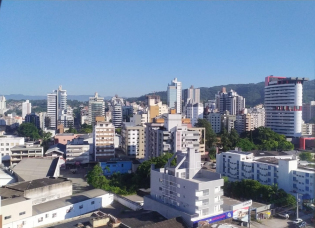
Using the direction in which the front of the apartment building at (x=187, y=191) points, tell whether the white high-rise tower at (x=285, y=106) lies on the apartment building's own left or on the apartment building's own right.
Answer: on the apartment building's own left

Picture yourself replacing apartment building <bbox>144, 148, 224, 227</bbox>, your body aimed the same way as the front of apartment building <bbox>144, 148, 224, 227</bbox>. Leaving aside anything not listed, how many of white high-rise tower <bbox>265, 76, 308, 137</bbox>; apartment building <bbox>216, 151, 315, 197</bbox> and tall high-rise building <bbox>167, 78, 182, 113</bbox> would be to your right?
0

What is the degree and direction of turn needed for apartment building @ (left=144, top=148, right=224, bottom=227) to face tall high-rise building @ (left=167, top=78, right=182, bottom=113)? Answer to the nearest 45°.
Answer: approximately 135° to its left

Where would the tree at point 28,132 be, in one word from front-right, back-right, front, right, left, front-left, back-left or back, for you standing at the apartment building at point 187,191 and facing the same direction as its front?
back

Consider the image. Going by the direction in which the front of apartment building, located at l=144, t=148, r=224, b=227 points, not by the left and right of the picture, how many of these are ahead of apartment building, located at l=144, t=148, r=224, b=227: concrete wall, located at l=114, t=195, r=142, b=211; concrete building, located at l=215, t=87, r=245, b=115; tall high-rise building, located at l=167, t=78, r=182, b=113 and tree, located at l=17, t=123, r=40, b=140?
0

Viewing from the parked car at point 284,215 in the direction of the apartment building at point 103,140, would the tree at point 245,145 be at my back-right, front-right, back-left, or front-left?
front-right

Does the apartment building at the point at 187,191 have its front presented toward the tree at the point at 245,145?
no

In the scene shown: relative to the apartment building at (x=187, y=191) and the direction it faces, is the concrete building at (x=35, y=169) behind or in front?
behind

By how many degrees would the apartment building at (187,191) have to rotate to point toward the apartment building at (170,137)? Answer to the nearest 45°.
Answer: approximately 135° to its left

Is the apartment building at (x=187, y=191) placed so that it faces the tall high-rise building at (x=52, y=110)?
no

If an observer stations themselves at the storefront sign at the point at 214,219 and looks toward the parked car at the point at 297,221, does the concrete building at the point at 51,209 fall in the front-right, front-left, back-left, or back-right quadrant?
back-left

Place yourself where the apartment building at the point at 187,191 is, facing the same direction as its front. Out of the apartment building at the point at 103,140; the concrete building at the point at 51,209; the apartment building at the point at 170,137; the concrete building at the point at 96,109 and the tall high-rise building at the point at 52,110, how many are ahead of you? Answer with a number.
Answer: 0

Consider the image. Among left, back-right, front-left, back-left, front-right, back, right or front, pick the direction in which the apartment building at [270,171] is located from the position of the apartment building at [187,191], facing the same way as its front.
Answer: left

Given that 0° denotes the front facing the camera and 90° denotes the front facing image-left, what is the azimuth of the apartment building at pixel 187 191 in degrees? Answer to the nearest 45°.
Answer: approximately 315°

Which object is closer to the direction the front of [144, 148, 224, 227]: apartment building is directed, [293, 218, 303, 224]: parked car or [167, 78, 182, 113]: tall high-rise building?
the parked car

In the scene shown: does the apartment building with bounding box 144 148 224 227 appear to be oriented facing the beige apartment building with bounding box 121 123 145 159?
no

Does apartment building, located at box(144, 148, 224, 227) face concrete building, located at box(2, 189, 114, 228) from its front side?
no
